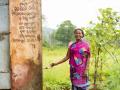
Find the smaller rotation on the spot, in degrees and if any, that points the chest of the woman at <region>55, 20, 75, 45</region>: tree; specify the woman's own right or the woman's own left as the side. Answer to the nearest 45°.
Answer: approximately 180°

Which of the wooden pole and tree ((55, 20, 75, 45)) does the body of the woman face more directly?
the wooden pole

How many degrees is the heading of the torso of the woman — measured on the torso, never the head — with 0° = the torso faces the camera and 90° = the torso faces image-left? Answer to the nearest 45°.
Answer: approximately 0°

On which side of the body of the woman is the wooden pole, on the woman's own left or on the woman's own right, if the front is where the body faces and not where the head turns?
on the woman's own right

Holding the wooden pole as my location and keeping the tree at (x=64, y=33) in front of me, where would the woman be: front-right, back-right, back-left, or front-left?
front-right
